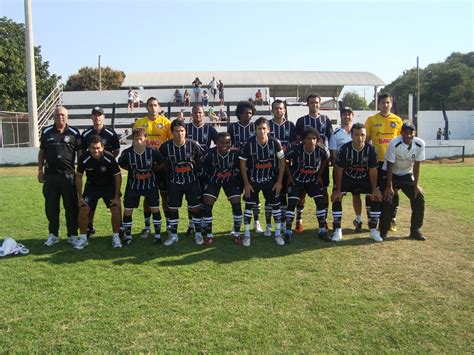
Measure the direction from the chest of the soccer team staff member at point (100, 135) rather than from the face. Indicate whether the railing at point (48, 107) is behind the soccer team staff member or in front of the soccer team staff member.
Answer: behind

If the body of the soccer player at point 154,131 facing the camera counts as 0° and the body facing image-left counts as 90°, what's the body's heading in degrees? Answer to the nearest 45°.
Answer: approximately 0°

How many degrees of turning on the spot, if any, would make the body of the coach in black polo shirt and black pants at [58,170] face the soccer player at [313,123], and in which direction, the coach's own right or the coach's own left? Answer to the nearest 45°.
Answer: approximately 90° to the coach's own left

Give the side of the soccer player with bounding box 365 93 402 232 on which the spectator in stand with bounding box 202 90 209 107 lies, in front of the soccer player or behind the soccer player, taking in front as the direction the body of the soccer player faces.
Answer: behind

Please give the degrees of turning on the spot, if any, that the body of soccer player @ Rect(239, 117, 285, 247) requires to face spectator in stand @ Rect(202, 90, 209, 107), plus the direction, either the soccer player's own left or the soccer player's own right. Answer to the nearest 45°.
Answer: approximately 180°
